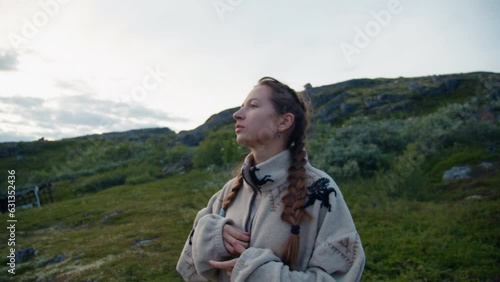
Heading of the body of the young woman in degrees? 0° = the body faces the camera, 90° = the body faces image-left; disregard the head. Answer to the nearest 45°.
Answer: approximately 45°

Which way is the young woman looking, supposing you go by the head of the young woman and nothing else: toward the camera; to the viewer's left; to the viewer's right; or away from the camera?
to the viewer's left

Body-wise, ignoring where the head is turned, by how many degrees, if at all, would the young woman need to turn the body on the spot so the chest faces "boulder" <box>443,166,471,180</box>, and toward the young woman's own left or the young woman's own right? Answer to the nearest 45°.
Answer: approximately 180°
